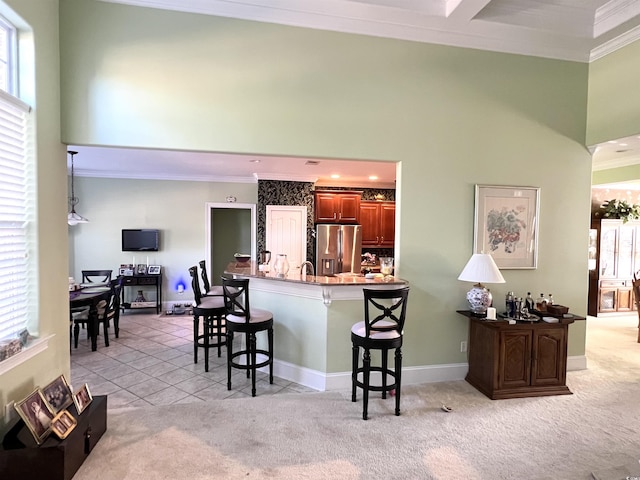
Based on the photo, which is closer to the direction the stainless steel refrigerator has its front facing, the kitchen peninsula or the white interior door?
the kitchen peninsula

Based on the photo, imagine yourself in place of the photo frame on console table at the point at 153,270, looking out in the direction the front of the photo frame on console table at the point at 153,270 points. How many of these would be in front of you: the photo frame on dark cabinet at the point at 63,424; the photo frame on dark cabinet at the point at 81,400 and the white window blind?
3

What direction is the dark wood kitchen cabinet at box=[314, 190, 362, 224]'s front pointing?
toward the camera

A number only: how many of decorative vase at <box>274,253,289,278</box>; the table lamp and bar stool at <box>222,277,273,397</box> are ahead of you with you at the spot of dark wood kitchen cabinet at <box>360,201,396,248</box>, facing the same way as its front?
3

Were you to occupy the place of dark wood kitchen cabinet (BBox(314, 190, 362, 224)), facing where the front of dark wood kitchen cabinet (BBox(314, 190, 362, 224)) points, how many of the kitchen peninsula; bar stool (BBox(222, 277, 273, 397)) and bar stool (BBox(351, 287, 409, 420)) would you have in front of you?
3

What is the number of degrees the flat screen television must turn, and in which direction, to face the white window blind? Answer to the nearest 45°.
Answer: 0° — it already faces it

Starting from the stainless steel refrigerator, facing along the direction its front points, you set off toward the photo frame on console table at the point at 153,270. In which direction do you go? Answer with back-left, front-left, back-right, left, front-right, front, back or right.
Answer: right

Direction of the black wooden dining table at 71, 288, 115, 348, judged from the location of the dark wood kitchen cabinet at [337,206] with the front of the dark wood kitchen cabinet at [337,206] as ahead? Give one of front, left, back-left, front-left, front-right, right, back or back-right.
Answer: front-right

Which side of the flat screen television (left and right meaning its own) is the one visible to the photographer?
front

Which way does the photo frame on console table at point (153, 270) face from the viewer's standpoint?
toward the camera

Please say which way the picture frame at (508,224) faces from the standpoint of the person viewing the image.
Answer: facing the viewer

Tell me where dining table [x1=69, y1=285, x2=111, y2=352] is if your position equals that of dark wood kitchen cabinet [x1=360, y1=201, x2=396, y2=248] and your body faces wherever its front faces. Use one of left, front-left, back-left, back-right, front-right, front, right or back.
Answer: front-right

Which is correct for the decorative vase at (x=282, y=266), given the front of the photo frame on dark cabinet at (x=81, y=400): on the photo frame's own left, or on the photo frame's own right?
on the photo frame's own left

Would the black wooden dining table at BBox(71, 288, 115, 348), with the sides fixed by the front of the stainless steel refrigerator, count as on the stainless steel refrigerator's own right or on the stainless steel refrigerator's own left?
on the stainless steel refrigerator's own right
